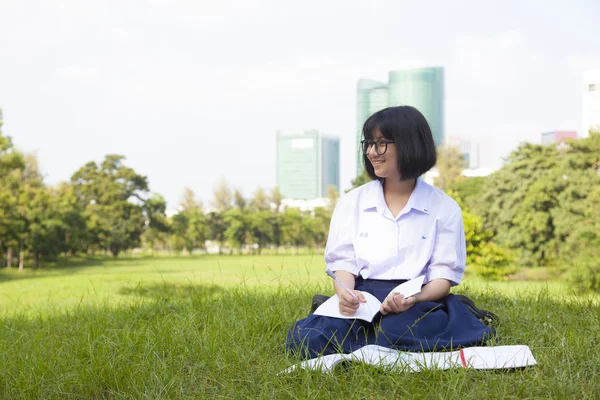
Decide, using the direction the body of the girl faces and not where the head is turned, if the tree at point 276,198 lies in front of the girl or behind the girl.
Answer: behind

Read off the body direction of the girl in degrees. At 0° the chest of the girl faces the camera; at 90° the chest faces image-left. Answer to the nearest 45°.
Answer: approximately 0°

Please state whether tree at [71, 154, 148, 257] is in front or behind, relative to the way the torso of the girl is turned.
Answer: behind

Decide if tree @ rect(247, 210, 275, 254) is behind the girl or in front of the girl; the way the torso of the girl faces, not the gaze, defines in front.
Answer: behind

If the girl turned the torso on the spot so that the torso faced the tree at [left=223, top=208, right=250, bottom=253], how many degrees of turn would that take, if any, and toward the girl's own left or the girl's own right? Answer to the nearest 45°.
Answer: approximately 180°

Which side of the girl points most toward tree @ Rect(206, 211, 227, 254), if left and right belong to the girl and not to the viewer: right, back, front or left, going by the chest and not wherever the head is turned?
back

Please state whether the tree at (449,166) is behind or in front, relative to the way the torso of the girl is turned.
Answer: behind

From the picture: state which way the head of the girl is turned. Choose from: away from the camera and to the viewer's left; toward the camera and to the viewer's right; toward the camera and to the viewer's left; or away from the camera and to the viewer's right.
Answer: toward the camera and to the viewer's left
